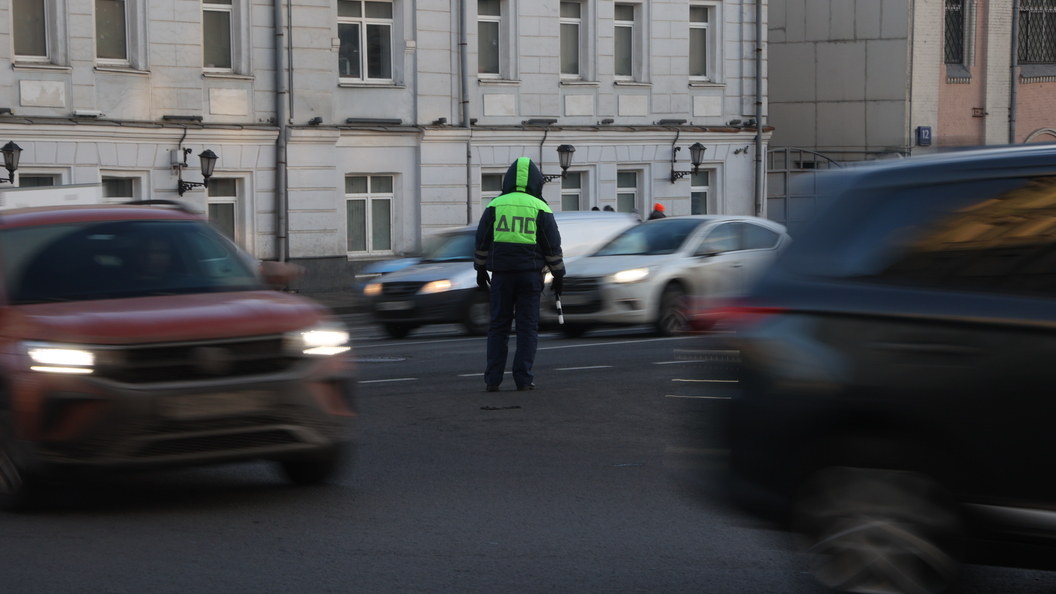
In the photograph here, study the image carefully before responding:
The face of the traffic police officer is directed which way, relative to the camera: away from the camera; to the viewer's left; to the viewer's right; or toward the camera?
away from the camera

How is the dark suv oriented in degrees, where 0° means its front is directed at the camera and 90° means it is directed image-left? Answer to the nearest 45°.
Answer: approximately 270°

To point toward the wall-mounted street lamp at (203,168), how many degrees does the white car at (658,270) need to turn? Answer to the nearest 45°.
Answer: approximately 90° to its right

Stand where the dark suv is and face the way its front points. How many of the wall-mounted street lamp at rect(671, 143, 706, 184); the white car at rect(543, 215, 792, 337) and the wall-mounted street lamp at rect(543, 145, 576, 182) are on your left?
3

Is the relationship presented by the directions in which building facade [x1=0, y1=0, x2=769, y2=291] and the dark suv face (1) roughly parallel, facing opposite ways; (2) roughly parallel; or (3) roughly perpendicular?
roughly perpendicular

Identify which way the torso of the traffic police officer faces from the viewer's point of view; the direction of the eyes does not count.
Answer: away from the camera

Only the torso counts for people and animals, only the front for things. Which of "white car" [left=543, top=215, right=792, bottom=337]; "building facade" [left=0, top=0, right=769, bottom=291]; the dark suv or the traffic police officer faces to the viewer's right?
the dark suv

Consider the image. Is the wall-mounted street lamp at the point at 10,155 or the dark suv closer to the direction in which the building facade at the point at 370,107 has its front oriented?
the dark suv
